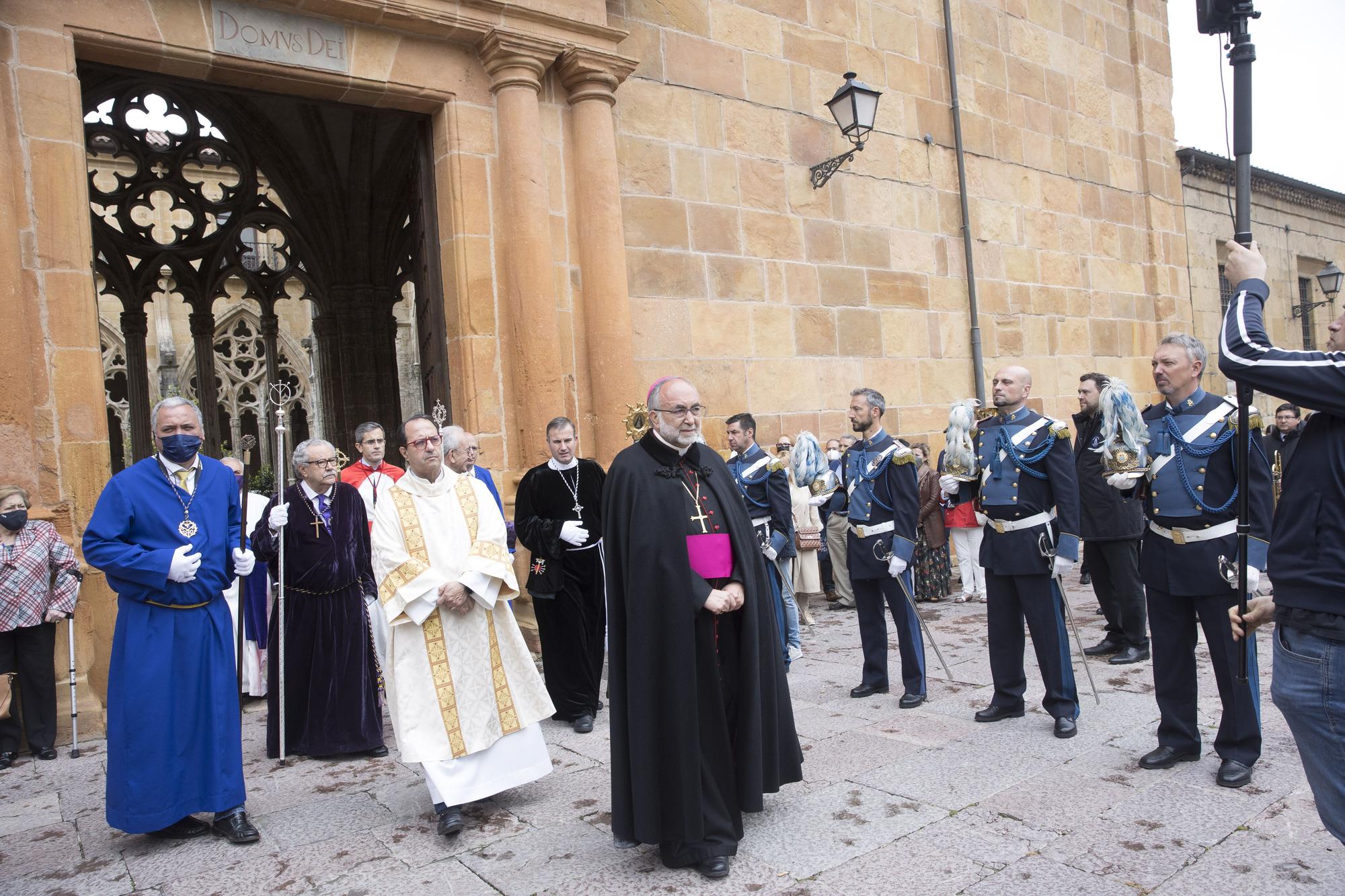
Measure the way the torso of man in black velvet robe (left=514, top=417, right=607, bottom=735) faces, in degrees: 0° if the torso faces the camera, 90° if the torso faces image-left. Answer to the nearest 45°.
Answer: approximately 315°

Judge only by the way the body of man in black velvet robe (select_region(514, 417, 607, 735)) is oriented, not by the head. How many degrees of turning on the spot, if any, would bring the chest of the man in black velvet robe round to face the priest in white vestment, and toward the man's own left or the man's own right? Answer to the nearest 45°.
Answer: approximately 45° to the man's own right

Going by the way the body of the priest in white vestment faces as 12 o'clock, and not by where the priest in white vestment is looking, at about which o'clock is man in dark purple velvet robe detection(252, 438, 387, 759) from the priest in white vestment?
The man in dark purple velvet robe is roughly at 5 o'clock from the priest in white vestment.

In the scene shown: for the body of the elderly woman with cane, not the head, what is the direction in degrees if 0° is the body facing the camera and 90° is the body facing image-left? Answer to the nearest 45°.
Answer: approximately 0°

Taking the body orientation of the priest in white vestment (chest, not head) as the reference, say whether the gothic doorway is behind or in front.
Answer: behind

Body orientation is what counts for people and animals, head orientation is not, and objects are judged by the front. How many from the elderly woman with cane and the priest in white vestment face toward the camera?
2

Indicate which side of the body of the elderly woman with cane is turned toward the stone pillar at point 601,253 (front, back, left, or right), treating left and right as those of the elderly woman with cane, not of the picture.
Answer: left

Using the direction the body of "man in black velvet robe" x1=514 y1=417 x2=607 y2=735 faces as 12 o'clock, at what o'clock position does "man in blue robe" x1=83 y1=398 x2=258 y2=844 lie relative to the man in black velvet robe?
The man in blue robe is roughly at 3 o'clock from the man in black velvet robe.
